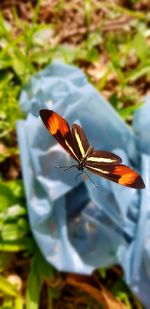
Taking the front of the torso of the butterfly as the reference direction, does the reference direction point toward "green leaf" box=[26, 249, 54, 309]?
yes

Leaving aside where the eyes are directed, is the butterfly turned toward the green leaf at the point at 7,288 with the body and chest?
yes

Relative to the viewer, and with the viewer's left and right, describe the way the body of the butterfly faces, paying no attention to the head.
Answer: facing the viewer and to the left of the viewer

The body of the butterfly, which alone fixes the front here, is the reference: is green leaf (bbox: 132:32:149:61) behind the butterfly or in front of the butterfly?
behind
